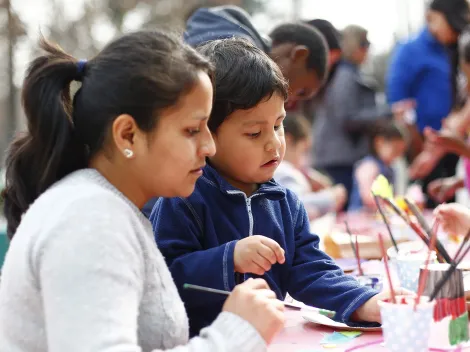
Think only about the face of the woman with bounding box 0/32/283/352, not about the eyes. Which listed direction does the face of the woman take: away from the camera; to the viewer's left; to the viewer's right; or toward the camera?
to the viewer's right

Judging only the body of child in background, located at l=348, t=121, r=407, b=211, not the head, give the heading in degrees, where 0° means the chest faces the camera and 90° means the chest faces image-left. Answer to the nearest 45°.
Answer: approximately 315°

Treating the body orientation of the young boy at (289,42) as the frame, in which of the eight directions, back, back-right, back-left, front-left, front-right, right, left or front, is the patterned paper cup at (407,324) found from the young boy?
right

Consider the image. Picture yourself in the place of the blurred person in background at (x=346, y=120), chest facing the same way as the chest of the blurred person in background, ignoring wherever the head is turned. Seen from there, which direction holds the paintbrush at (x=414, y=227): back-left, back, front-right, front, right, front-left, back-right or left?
right

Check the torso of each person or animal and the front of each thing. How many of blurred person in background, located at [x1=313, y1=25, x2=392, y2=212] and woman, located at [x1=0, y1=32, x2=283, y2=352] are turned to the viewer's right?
2

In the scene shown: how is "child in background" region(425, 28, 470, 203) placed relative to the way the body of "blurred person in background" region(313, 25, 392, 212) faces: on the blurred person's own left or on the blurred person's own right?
on the blurred person's own right

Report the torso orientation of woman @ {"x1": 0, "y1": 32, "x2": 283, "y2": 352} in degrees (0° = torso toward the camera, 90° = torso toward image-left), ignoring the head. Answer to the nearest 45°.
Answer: approximately 270°
